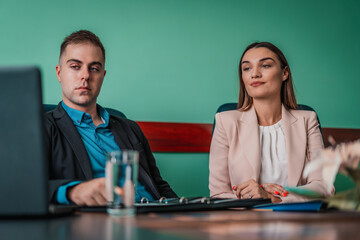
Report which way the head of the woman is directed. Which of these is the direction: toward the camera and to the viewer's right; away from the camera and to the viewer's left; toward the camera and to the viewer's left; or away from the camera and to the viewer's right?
toward the camera and to the viewer's left

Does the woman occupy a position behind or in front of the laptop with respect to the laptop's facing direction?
in front

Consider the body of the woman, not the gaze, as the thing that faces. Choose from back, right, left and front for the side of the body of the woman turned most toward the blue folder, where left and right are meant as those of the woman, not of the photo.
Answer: front

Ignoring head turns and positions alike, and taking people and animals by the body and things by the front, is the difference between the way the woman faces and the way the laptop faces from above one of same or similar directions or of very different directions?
very different directions

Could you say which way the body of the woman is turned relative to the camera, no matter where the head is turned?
toward the camera

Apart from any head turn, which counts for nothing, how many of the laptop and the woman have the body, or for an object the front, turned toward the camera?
1

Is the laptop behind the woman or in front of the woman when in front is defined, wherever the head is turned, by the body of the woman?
in front

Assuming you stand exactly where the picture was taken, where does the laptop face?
facing away from the viewer and to the right of the viewer

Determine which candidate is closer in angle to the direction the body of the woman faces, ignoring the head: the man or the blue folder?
the blue folder

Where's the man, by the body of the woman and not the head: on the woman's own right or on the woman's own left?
on the woman's own right
